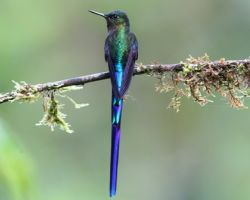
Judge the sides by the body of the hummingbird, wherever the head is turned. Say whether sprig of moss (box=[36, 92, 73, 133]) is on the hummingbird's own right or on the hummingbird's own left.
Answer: on the hummingbird's own left

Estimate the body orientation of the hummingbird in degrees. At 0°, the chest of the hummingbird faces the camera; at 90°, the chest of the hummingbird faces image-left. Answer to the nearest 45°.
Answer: approximately 180°
